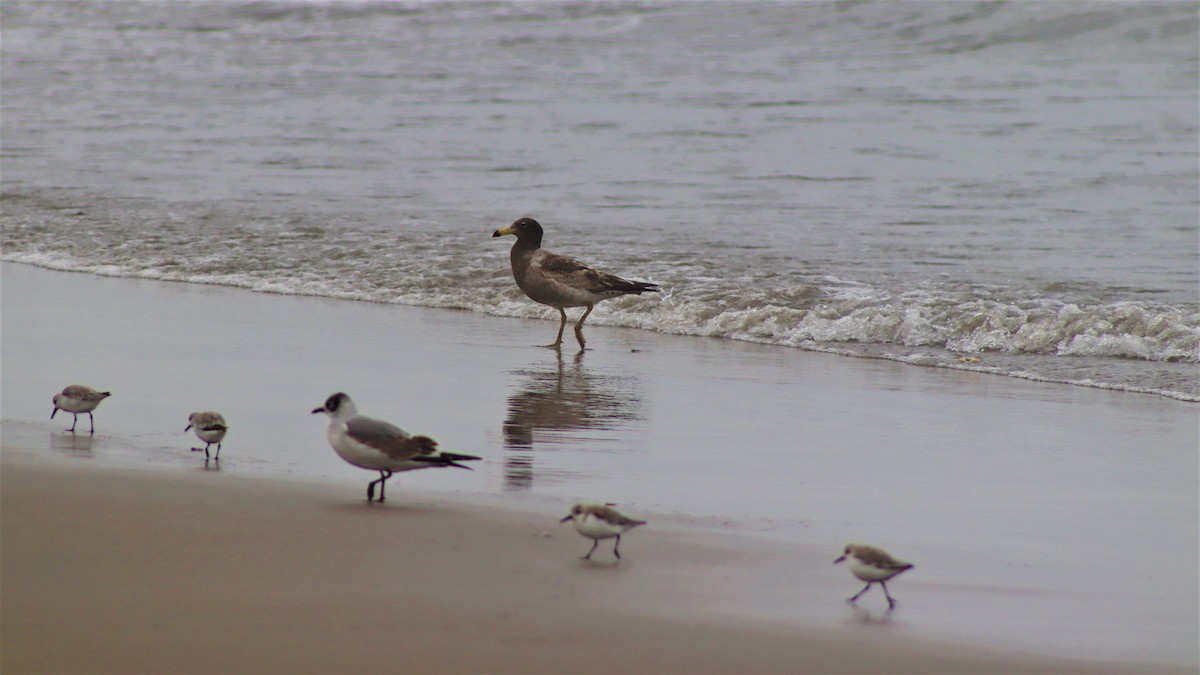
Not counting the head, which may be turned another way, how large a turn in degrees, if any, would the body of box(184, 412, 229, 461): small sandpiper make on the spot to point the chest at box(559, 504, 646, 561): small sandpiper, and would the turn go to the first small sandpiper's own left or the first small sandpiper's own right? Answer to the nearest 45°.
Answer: approximately 135° to the first small sandpiper's own left

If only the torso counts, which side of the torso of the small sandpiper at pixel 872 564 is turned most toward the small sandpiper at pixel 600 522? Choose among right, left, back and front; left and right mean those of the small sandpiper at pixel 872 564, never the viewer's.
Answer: front

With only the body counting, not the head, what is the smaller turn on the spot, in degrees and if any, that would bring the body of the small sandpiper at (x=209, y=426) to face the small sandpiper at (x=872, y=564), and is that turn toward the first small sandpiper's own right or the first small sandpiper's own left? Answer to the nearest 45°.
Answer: approximately 135° to the first small sandpiper's own left

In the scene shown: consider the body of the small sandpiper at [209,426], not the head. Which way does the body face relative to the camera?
to the viewer's left

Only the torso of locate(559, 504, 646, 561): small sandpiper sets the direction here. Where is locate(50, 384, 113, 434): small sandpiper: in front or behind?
in front

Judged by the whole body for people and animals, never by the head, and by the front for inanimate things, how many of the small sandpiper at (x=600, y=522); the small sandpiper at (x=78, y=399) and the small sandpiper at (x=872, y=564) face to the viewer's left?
3

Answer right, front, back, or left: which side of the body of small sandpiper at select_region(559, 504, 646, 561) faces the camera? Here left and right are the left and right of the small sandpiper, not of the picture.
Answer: left

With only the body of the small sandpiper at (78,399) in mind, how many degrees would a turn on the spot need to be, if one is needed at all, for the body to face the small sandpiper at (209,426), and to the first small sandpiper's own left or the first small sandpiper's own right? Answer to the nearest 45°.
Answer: approximately 135° to the first small sandpiper's own left

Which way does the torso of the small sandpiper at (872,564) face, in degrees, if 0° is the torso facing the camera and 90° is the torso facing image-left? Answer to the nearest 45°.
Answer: approximately 90°

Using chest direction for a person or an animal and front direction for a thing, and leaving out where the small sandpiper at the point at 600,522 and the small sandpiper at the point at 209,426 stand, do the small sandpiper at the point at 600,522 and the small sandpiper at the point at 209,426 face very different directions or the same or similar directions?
same or similar directions

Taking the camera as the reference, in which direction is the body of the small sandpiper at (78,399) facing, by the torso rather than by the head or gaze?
to the viewer's left

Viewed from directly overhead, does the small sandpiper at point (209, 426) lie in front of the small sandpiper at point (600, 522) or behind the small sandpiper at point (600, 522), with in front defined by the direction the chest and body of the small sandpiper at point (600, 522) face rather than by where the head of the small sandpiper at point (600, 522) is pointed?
in front

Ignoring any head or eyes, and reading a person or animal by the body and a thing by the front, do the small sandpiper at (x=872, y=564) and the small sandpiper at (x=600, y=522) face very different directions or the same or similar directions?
same or similar directions

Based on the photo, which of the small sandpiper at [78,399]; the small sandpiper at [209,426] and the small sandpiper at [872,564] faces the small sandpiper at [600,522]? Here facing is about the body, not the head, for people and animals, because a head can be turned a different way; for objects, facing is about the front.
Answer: the small sandpiper at [872,564]

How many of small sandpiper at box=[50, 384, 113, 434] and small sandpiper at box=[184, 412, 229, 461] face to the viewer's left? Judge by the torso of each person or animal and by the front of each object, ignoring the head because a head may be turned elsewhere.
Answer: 2

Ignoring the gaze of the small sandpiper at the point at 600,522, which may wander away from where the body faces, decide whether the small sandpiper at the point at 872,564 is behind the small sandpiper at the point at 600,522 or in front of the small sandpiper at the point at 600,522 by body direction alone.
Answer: behind
